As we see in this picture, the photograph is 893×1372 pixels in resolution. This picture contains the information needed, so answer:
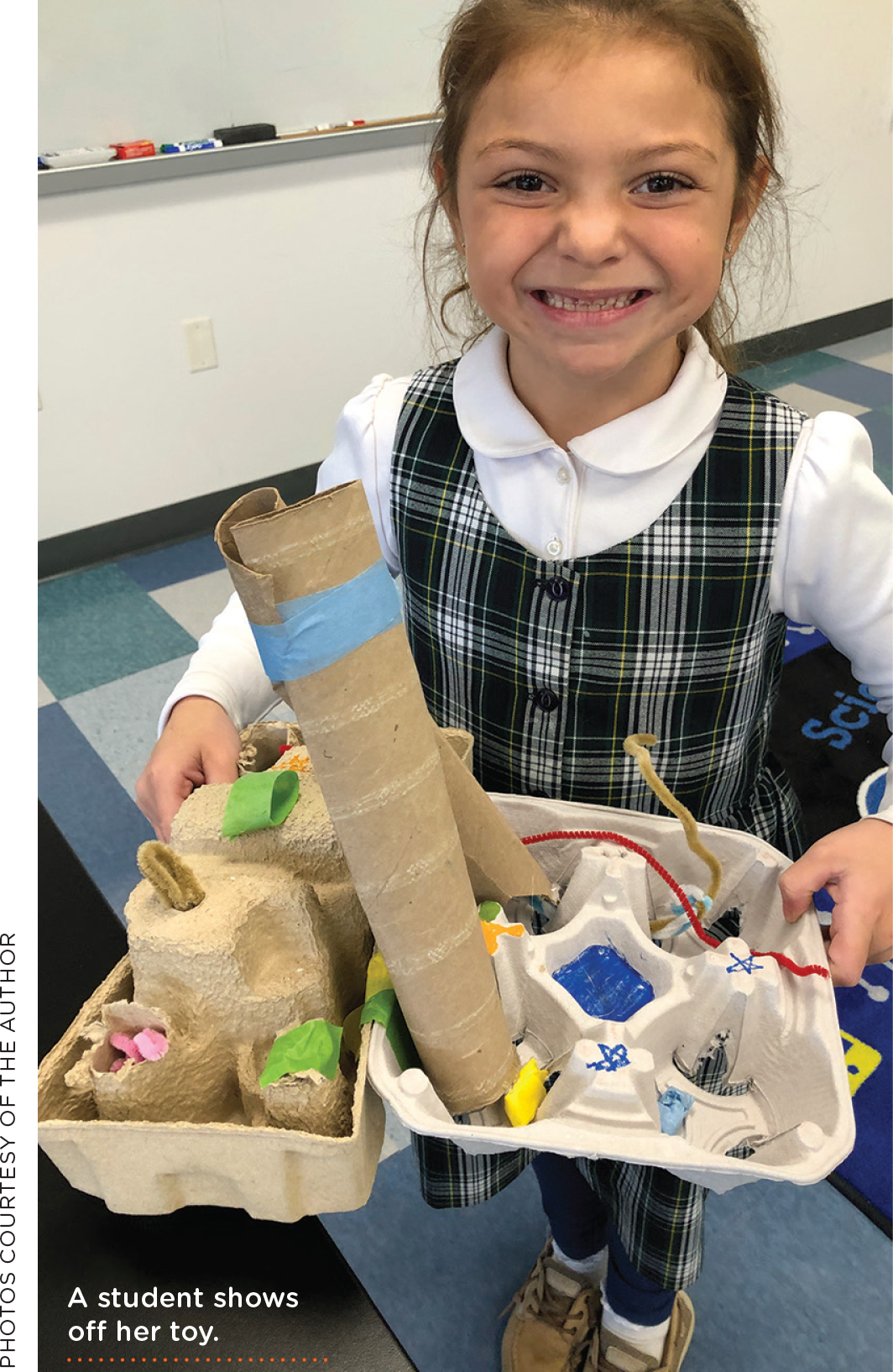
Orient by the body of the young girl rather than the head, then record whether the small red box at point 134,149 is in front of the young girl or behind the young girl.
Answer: behind

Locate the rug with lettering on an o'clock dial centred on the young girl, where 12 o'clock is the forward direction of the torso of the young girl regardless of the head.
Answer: The rug with lettering is roughly at 7 o'clock from the young girl.

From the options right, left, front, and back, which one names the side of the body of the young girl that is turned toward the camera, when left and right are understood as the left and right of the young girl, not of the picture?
front

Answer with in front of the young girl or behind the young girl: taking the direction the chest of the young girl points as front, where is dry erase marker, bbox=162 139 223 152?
behind
